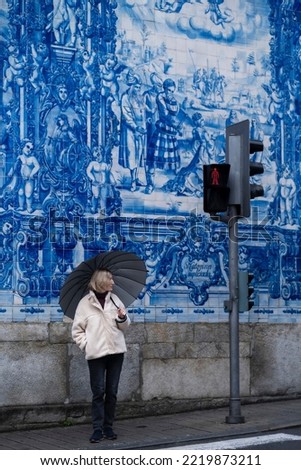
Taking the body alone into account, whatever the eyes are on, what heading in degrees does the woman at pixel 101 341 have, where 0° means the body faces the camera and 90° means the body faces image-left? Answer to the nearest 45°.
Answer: approximately 0°

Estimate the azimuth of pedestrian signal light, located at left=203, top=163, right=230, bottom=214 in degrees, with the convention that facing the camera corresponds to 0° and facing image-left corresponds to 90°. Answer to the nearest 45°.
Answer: approximately 0°

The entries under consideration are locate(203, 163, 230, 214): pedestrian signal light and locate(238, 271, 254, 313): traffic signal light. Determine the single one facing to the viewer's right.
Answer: locate(238, 271, 254, 313): traffic signal light

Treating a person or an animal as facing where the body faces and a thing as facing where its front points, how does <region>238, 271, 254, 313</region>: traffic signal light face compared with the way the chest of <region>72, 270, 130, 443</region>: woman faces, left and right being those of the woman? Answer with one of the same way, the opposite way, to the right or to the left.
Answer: to the left

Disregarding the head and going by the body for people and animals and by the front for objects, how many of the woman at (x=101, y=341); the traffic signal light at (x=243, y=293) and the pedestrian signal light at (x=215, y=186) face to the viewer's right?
1

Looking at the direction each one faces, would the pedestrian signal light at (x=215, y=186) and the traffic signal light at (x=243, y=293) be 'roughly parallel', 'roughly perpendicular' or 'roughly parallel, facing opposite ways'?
roughly perpendicular

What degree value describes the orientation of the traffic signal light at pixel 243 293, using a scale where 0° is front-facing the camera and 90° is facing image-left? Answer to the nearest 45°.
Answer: approximately 270°

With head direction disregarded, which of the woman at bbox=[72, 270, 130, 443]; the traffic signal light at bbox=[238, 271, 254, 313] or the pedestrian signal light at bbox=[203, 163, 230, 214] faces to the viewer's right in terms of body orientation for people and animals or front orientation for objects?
the traffic signal light at bbox=[238, 271, 254, 313]
